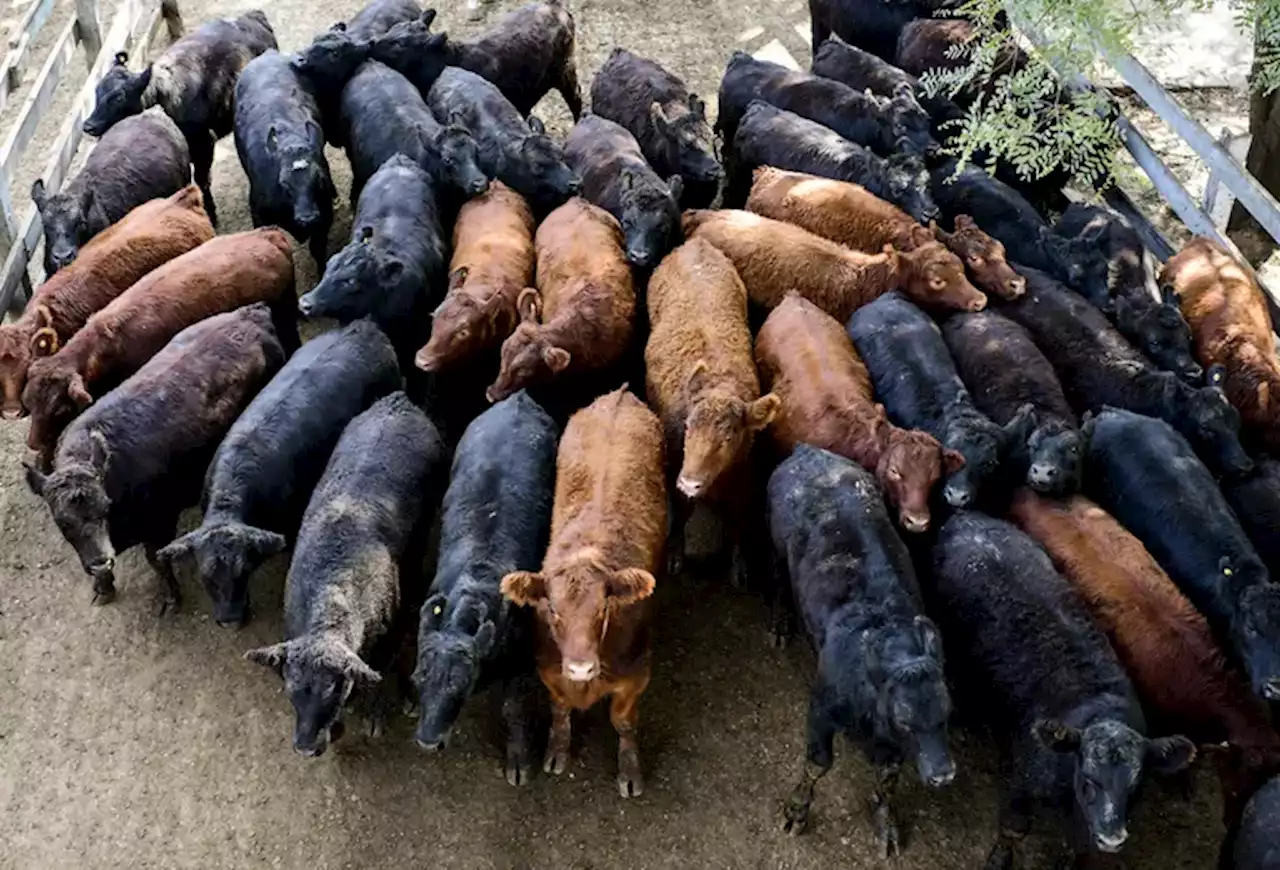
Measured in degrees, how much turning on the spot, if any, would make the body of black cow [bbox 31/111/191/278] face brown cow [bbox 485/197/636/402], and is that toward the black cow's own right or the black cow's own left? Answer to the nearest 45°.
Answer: approximately 90° to the black cow's own left

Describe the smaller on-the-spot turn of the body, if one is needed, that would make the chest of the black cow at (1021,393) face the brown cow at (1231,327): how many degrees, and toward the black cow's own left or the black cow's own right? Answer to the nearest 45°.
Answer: approximately 90° to the black cow's own left

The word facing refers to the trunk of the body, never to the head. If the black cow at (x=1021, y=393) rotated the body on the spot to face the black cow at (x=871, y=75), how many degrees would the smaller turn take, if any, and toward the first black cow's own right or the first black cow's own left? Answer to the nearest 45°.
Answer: approximately 180°

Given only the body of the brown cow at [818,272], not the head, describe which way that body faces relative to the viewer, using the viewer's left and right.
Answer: facing to the right of the viewer

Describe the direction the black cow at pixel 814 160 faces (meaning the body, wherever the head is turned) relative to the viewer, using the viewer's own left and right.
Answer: facing to the right of the viewer

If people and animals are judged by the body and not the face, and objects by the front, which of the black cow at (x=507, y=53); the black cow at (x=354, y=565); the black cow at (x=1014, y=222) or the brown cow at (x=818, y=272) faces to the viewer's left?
the black cow at (x=507, y=53)

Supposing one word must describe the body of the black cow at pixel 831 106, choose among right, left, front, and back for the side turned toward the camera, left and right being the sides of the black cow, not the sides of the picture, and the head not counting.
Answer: right

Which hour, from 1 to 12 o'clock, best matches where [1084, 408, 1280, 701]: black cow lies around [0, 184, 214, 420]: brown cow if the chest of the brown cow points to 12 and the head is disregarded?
The black cow is roughly at 9 o'clock from the brown cow.

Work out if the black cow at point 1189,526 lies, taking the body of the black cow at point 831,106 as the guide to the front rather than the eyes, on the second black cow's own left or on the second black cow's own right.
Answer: on the second black cow's own right

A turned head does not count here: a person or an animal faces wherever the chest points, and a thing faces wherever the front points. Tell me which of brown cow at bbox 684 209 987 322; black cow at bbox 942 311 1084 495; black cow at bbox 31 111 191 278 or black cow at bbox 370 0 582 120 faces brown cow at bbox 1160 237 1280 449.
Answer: brown cow at bbox 684 209 987 322

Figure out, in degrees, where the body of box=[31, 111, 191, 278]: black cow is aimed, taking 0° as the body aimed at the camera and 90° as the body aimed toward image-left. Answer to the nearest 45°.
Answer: approximately 45°

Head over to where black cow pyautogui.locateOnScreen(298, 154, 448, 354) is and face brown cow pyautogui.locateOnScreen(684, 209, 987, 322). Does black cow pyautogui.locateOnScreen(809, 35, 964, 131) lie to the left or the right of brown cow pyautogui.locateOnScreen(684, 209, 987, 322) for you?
left

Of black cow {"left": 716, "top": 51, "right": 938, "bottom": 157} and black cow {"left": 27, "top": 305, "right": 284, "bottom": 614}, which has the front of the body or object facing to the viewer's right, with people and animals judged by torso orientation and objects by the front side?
black cow {"left": 716, "top": 51, "right": 938, "bottom": 157}

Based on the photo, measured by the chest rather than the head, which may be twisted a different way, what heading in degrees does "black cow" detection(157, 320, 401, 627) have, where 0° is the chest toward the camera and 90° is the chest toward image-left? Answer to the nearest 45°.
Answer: approximately 45°

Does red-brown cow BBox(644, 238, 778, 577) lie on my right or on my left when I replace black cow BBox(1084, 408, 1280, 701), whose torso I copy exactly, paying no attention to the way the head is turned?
on my right

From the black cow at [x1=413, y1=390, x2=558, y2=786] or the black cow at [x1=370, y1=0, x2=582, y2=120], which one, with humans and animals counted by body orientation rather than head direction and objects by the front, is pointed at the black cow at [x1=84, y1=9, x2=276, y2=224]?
the black cow at [x1=370, y1=0, x2=582, y2=120]

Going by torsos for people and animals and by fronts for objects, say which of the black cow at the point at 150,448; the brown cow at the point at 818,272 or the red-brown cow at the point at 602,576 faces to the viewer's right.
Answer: the brown cow

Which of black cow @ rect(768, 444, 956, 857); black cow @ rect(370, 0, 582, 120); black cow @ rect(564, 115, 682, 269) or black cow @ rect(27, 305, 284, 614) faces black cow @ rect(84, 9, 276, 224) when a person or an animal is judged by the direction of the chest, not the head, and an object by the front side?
black cow @ rect(370, 0, 582, 120)

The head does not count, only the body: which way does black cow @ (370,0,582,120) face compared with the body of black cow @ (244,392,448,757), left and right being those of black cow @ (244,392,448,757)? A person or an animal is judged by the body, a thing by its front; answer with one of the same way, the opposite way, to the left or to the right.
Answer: to the right
